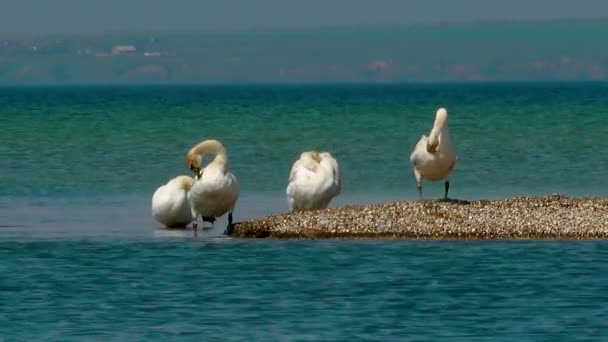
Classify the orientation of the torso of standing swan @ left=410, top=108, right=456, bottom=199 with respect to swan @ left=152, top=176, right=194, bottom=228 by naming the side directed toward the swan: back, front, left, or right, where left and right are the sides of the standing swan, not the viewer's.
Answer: right

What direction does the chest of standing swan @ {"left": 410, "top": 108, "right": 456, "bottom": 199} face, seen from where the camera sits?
toward the camera

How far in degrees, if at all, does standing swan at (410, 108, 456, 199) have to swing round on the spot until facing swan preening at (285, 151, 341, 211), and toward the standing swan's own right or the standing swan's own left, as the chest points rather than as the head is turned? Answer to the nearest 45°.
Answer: approximately 90° to the standing swan's own right
